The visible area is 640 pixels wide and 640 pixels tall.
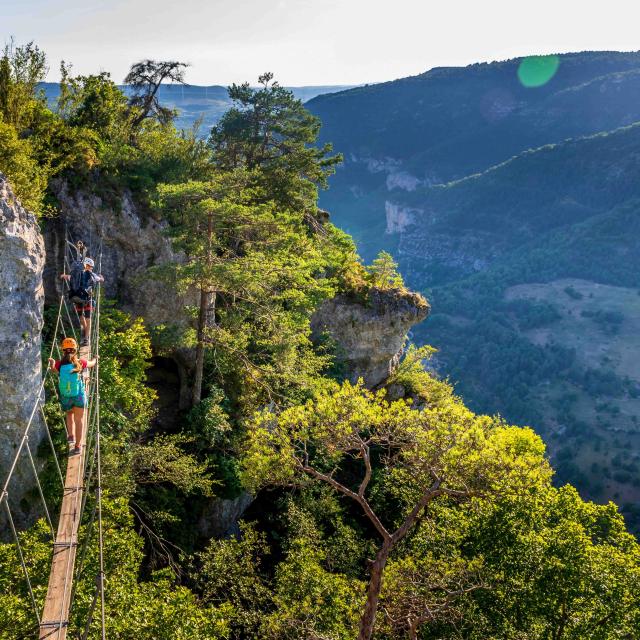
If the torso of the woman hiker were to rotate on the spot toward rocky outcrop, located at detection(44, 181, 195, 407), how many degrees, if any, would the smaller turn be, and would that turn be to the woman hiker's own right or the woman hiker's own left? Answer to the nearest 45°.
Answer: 0° — they already face it

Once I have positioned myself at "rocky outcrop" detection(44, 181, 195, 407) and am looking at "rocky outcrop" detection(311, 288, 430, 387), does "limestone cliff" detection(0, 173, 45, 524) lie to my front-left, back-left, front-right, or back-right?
back-right

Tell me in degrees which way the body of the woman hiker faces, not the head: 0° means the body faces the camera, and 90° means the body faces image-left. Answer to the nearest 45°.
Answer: approximately 180°

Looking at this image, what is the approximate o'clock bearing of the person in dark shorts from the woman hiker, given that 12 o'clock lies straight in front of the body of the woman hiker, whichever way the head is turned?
The person in dark shorts is roughly at 12 o'clock from the woman hiker.
